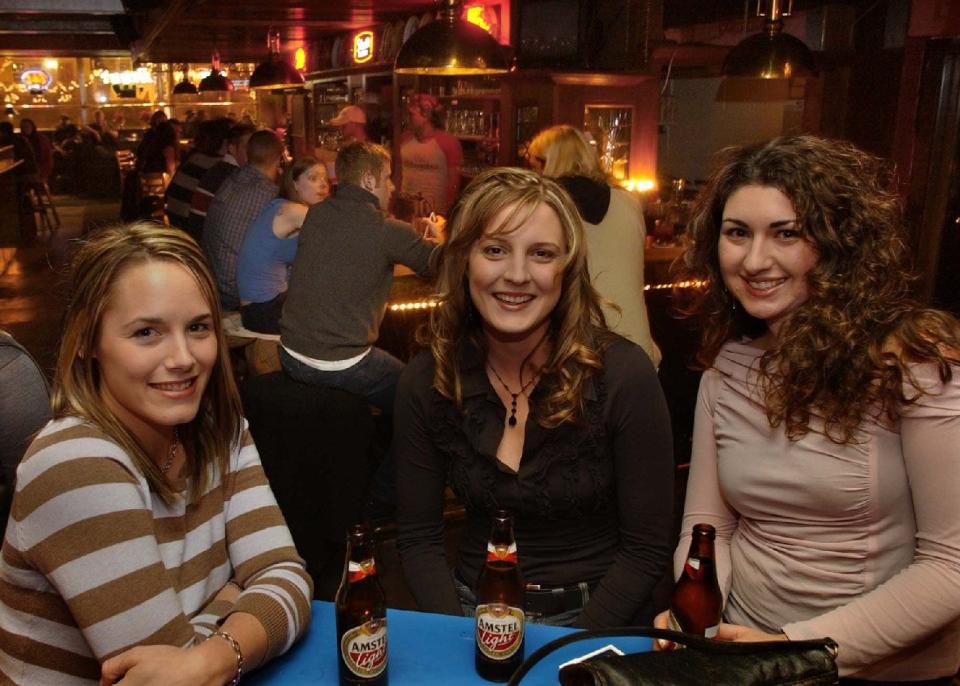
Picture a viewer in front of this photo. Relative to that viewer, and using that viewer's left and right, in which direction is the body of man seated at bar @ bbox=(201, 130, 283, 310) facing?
facing away from the viewer and to the right of the viewer

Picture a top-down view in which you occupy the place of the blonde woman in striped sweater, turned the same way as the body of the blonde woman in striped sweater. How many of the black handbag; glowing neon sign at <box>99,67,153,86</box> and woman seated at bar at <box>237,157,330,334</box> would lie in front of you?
1

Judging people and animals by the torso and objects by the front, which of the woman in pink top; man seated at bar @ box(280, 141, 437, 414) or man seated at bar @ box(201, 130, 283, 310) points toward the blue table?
the woman in pink top

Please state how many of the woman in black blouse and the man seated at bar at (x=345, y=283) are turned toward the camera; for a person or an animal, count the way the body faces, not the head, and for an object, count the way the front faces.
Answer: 1

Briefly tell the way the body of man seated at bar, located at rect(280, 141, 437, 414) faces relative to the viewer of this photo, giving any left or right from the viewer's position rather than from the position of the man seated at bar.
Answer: facing away from the viewer and to the right of the viewer

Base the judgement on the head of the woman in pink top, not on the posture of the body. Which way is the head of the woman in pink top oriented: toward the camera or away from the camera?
toward the camera

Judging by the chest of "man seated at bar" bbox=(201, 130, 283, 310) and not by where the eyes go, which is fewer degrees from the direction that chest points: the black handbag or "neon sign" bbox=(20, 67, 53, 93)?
the neon sign

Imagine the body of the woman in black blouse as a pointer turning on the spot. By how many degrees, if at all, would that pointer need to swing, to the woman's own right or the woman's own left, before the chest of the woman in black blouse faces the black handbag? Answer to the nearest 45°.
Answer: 0° — they already face it

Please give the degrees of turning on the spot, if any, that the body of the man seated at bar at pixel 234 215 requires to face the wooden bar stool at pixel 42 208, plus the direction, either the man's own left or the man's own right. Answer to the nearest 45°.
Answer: approximately 45° to the man's own left

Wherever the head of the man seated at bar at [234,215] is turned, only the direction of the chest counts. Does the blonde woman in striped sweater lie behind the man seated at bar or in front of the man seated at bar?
behind

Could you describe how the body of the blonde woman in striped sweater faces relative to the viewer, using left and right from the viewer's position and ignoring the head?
facing the viewer and to the right of the viewer

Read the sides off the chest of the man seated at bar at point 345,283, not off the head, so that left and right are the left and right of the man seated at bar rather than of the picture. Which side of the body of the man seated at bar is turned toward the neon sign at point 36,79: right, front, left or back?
left

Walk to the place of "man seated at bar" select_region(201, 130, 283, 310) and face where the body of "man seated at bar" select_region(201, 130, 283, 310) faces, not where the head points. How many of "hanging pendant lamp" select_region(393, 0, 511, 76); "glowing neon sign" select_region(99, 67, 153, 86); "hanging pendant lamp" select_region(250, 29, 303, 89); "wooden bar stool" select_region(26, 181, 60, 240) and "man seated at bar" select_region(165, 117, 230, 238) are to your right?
1

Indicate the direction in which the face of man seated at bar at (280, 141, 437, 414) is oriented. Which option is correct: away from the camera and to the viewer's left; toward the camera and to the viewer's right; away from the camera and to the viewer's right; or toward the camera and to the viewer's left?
away from the camera and to the viewer's right

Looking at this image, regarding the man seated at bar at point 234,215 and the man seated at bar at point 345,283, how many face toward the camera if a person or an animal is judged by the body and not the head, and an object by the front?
0

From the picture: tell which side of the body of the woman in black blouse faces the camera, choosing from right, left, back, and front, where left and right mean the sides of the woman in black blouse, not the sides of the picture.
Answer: front

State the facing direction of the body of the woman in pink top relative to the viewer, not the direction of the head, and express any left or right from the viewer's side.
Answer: facing the viewer and to the left of the viewer
